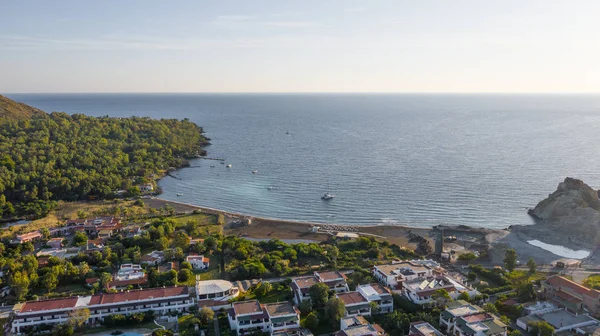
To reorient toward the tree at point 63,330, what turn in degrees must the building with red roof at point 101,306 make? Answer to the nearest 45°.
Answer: approximately 45° to its right

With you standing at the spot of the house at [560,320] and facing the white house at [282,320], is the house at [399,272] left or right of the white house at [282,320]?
right

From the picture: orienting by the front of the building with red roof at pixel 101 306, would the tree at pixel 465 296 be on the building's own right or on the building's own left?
on the building's own left

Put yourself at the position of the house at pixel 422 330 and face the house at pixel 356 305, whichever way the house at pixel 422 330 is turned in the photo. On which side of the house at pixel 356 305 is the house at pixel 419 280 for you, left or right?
right

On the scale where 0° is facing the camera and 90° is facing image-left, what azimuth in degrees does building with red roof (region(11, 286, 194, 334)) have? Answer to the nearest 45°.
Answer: approximately 0°

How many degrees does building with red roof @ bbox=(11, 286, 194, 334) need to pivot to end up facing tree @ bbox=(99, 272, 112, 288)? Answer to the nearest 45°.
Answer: approximately 180°

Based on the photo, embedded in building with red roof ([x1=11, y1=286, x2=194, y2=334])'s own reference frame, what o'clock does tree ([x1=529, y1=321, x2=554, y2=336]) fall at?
The tree is roughly at 10 o'clock from the building with red roof.

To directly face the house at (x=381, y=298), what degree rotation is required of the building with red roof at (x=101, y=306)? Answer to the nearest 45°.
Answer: approximately 90° to its left

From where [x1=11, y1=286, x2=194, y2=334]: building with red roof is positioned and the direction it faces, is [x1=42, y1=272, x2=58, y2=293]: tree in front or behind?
behind

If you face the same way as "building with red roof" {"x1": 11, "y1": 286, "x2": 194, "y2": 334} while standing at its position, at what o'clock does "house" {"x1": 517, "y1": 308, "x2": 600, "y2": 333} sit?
The house is roughly at 10 o'clock from the building with red roof.

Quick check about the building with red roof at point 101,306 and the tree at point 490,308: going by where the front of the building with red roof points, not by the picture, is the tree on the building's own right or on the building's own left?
on the building's own left

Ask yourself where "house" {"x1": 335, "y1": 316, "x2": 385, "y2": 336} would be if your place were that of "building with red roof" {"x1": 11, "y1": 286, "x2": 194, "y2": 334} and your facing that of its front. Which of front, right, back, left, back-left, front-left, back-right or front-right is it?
front-left

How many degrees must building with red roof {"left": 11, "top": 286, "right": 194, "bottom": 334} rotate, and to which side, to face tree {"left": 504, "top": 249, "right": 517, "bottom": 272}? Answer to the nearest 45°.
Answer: approximately 90° to its left
